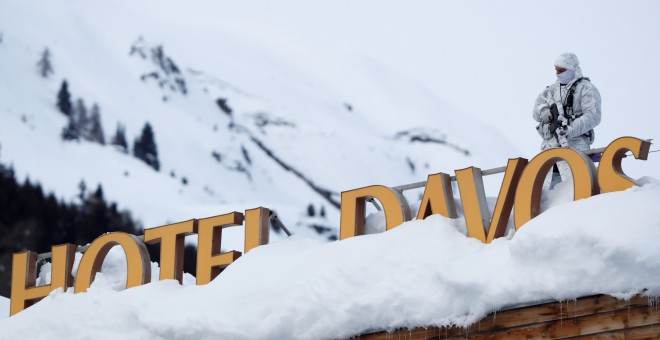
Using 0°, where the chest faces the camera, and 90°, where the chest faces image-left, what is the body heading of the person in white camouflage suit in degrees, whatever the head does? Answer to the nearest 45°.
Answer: approximately 45°

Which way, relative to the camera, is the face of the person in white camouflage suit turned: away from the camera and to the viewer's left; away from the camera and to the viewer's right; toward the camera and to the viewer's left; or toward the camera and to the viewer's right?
toward the camera and to the viewer's left
